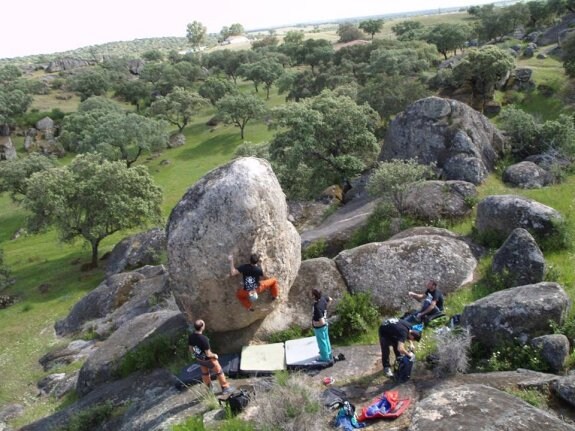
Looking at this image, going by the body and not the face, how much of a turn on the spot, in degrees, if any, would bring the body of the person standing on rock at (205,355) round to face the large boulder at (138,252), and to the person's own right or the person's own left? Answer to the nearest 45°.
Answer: approximately 45° to the person's own left

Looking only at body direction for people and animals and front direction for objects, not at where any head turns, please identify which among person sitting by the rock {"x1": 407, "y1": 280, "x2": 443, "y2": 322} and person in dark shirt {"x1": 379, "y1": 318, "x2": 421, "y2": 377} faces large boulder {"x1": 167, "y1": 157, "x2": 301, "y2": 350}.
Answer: the person sitting by the rock

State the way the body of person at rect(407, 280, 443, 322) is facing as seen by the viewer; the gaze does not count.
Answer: to the viewer's left

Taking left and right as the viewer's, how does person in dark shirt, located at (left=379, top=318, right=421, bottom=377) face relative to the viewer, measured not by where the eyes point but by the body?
facing to the right of the viewer

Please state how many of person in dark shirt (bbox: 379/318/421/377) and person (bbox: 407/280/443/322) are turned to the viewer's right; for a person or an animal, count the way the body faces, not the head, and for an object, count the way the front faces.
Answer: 1

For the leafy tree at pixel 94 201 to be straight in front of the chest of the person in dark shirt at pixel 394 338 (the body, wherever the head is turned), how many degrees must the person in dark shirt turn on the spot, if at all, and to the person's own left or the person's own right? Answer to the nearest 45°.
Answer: approximately 135° to the person's own left

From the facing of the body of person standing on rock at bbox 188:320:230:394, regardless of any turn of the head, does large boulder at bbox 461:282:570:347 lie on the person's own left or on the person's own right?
on the person's own right

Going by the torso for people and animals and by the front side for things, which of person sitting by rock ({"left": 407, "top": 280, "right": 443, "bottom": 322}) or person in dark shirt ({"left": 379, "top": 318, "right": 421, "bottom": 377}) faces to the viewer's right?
the person in dark shirt

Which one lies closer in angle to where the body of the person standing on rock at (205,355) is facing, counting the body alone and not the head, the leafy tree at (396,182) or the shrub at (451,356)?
the leafy tree
